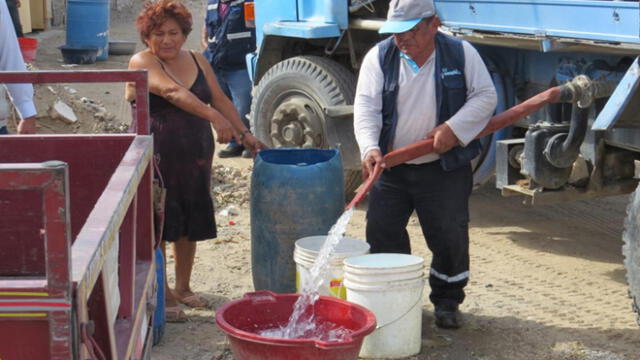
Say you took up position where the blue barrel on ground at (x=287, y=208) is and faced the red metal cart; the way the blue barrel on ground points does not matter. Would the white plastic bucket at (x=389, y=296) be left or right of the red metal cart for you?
left

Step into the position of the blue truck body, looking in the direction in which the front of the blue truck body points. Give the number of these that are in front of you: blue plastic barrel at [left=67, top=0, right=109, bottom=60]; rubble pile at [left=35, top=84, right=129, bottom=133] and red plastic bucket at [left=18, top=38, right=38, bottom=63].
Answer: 3

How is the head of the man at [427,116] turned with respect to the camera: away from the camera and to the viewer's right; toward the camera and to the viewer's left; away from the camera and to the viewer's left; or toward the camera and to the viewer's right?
toward the camera and to the viewer's left

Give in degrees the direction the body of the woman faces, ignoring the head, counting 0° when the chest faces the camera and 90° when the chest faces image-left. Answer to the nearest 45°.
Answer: approximately 315°

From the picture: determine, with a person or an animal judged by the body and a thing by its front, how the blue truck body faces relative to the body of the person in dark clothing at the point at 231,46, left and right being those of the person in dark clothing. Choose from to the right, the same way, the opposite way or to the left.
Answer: to the right

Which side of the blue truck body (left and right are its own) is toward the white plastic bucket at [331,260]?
left

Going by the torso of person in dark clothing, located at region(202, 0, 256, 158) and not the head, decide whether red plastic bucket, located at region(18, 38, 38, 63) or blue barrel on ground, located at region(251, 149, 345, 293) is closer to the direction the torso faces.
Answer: the blue barrel on ground

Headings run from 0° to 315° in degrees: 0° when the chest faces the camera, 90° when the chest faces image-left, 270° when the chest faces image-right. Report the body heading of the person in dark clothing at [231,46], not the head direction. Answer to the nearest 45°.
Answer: approximately 45°

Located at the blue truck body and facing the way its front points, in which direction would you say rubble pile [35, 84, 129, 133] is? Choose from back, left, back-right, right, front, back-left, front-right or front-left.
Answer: front

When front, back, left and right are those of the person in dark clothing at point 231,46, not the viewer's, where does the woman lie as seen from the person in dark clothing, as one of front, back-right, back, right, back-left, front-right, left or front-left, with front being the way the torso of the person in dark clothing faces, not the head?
front-left

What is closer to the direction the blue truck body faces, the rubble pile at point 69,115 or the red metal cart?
the rubble pile

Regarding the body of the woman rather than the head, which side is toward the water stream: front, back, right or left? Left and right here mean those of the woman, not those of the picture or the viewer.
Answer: front

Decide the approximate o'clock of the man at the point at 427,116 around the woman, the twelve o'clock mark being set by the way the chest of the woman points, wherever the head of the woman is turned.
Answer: The man is roughly at 11 o'clock from the woman.

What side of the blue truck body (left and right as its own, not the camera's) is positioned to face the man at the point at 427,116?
left

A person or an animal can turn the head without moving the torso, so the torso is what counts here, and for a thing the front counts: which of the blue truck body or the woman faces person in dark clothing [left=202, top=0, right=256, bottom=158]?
the blue truck body

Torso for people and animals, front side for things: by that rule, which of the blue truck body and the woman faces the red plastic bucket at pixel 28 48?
the blue truck body

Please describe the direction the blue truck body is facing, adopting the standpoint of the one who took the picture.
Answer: facing away from the viewer and to the left of the viewer
